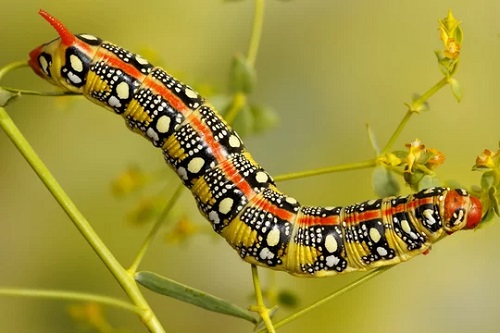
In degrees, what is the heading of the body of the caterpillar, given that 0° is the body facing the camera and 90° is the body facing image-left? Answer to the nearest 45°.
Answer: approximately 270°
